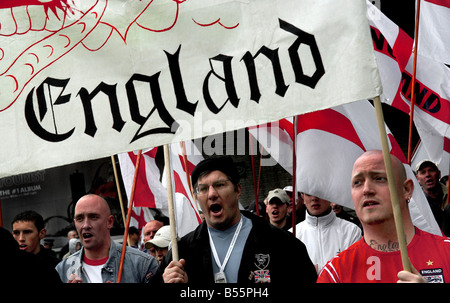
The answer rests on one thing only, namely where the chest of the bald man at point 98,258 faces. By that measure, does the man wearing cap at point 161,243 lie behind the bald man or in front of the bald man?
behind

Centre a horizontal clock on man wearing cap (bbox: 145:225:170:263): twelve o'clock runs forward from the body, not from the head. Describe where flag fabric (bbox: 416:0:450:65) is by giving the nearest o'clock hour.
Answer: The flag fabric is roughly at 8 o'clock from the man wearing cap.

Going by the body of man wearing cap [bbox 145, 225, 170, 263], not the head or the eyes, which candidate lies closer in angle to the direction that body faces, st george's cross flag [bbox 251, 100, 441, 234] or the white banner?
the white banner

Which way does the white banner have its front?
toward the camera

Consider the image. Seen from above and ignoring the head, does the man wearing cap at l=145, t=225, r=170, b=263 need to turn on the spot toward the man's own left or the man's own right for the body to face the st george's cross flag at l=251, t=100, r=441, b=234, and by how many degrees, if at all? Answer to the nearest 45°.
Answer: approximately 90° to the man's own left

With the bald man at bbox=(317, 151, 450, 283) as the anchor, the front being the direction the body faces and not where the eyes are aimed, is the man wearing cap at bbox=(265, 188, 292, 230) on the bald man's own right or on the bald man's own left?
on the bald man's own right

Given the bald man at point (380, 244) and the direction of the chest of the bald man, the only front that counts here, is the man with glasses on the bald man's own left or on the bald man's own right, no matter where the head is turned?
on the bald man's own right

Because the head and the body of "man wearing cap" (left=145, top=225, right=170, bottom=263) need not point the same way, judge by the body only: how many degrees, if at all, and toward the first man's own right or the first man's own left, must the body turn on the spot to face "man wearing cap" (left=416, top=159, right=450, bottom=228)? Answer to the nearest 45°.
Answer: approximately 135° to the first man's own left

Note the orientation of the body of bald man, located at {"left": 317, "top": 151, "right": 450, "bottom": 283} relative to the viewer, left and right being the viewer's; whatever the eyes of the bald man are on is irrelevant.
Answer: facing the viewer and to the left of the viewer

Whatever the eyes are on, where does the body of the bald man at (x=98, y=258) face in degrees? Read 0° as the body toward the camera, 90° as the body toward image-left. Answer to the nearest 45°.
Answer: approximately 45°

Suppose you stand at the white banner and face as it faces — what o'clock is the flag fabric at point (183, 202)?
The flag fabric is roughly at 6 o'clock from the white banner.

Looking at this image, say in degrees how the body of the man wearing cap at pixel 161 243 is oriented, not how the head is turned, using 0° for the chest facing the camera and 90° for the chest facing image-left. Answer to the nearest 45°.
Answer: approximately 45°
